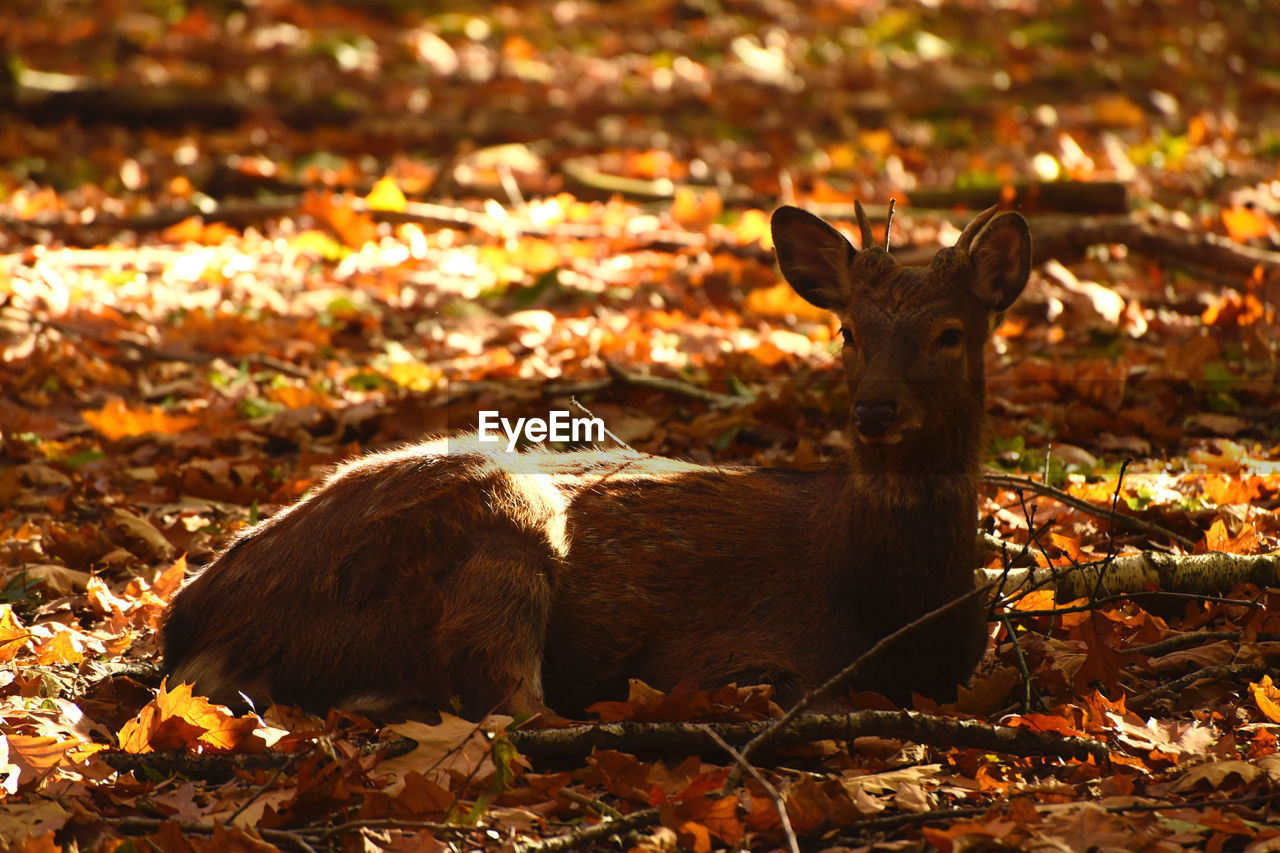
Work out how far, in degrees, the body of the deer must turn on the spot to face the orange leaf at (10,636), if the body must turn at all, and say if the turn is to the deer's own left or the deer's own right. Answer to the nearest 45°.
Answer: approximately 180°

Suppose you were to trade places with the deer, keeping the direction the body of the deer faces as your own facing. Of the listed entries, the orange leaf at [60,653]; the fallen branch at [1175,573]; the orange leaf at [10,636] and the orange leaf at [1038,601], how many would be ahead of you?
2

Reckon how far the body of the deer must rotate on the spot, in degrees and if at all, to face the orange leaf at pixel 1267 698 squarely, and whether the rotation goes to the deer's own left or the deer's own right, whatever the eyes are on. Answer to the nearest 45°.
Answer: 0° — it already faces it

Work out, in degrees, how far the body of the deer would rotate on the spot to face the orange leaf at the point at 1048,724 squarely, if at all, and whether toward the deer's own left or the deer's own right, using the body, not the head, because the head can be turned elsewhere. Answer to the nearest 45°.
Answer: approximately 45° to the deer's own right

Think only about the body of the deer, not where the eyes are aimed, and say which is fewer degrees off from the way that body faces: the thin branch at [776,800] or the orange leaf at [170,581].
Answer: the thin branch

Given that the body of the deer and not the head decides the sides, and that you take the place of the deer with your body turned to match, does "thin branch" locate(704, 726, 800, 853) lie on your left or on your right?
on your right

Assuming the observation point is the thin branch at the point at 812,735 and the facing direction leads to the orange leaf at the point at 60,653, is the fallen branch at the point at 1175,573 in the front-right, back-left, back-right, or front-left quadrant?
back-right

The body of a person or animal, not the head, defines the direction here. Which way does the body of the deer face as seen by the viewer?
to the viewer's right

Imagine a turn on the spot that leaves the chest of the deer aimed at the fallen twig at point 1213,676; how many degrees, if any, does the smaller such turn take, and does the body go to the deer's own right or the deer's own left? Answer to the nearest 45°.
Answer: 0° — it already faces it

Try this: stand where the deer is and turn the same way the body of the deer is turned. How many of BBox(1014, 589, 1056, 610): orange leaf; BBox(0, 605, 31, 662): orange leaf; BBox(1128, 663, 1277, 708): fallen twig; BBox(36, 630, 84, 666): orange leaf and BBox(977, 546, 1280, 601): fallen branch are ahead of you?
3

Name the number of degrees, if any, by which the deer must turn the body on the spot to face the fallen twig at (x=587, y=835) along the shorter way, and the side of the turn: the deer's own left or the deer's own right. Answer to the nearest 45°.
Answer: approximately 90° to the deer's own right
